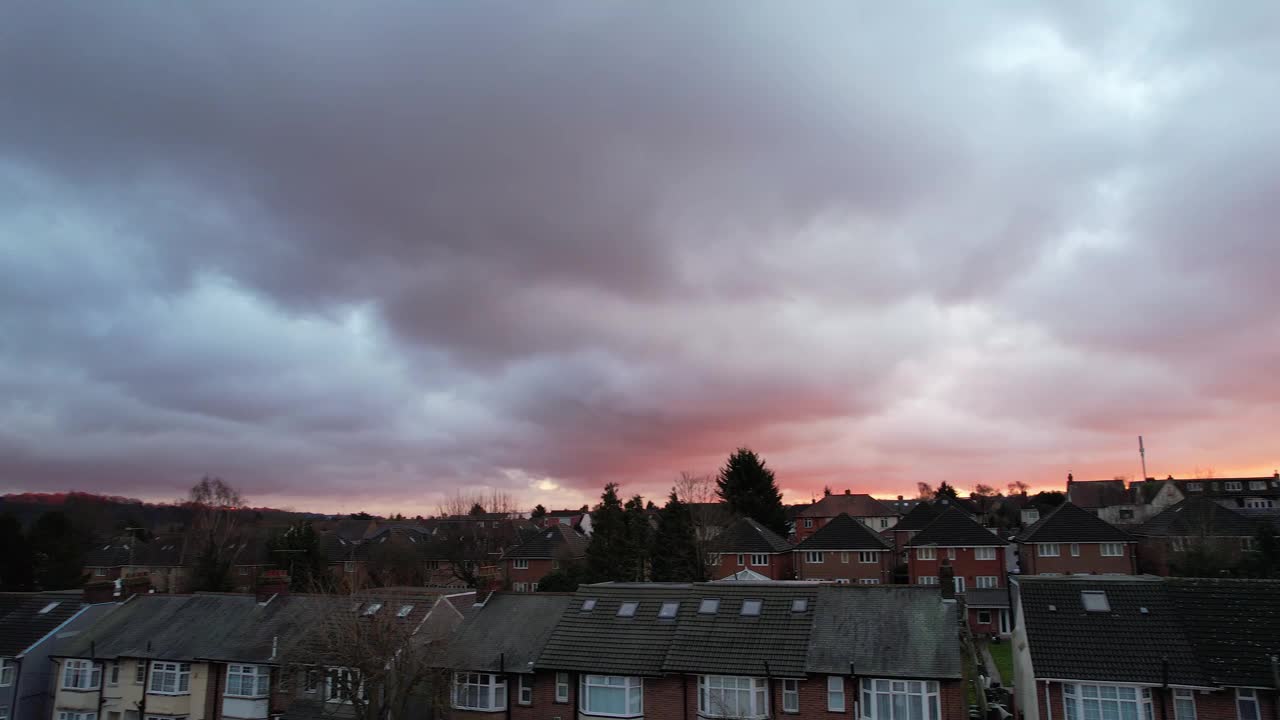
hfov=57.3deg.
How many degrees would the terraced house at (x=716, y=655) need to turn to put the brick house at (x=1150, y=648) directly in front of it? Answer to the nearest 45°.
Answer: approximately 90° to its left

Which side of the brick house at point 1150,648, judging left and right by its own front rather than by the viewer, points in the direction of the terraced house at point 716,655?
right

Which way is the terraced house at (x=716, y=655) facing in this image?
toward the camera

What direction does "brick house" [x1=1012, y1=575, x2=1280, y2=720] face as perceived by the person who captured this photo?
facing the viewer

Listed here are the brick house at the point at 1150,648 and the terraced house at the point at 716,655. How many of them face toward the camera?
2

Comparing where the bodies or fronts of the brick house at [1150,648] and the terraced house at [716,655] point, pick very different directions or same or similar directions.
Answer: same or similar directions
